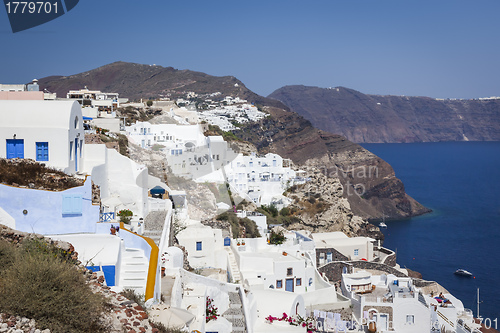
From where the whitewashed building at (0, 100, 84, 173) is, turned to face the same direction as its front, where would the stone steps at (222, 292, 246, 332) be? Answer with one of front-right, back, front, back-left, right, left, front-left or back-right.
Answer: front

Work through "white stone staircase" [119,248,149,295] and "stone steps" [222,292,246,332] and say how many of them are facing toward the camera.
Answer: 2

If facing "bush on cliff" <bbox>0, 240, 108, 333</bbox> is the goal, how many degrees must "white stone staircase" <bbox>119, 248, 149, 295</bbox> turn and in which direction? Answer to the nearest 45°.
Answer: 0° — it already faces it

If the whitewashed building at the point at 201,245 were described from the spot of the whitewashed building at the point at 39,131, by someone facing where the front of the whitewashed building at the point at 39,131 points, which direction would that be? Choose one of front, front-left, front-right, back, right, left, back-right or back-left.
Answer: front-left

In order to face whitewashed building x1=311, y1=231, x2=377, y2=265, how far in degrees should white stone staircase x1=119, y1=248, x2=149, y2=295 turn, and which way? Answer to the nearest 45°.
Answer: approximately 135° to its left

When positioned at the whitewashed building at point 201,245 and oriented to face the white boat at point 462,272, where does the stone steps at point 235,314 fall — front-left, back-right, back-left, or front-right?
back-right

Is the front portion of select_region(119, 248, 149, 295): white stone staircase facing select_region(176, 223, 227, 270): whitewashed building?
no

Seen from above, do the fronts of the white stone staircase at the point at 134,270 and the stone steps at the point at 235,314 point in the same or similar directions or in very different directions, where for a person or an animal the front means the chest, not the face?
same or similar directions

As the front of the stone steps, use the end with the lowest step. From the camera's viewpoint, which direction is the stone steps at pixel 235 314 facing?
toward the camera
